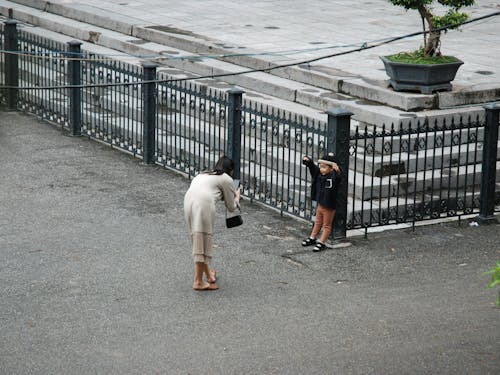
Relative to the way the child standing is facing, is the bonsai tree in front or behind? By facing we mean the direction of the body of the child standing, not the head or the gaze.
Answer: behind

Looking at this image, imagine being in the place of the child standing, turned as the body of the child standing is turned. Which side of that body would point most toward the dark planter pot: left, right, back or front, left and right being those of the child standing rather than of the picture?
back

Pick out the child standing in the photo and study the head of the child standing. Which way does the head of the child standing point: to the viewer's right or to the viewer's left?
to the viewer's left

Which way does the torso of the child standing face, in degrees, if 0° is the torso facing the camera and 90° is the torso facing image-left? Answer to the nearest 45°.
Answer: approximately 45°
